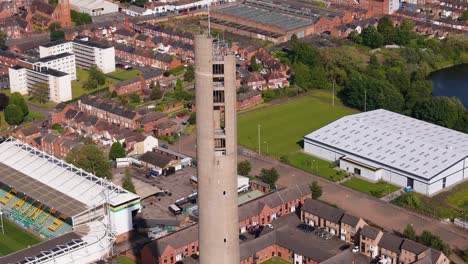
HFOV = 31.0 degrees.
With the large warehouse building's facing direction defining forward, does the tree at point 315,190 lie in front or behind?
in front

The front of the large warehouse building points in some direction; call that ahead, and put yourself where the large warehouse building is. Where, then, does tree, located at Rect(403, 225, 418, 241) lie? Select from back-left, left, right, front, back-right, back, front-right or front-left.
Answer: front-left

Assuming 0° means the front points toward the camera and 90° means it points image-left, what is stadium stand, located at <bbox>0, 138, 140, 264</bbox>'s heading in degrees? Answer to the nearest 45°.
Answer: approximately 45°

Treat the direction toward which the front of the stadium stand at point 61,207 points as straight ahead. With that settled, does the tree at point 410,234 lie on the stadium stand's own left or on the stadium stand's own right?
on the stadium stand's own left

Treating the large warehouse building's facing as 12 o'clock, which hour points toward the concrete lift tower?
The concrete lift tower is roughly at 11 o'clock from the large warehouse building.

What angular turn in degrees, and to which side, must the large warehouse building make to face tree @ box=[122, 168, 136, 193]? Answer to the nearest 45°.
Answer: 0° — it already faces it

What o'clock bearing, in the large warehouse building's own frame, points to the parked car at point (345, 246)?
The parked car is roughly at 11 o'clock from the large warehouse building.

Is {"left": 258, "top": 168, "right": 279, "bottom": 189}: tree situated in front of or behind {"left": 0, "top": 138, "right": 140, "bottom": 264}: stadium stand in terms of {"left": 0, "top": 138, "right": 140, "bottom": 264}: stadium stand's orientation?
behind

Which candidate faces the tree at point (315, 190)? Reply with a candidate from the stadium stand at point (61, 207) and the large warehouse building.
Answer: the large warehouse building

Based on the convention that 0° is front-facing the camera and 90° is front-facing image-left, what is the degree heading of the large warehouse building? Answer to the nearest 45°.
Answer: approximately 45°

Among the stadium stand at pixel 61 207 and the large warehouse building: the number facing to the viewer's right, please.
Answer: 0

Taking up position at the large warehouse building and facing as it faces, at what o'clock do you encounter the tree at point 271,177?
The tree is roughly at 1 o'clock from the large warehouse building.
